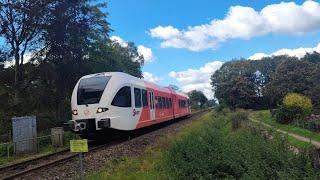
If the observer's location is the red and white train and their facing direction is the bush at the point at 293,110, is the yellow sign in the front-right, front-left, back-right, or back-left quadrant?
back-right

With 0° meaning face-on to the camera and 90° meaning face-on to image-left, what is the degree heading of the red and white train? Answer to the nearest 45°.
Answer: approximately 45°

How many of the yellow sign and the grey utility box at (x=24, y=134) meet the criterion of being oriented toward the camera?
2

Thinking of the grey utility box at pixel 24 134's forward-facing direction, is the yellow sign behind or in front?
in front

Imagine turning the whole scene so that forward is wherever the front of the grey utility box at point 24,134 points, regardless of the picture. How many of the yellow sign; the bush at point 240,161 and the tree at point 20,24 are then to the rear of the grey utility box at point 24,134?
1

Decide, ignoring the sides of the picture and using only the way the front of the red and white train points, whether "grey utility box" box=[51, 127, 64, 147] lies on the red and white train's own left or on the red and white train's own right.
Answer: on the red and white train's own right

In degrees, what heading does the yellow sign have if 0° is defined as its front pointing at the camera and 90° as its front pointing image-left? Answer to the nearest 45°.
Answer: approximately 0°

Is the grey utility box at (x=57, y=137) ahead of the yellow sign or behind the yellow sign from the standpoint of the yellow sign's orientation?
behind

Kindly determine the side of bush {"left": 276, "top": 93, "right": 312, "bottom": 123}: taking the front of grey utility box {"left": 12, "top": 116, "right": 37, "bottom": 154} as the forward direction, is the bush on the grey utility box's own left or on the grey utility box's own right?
on the grey utility box's own left

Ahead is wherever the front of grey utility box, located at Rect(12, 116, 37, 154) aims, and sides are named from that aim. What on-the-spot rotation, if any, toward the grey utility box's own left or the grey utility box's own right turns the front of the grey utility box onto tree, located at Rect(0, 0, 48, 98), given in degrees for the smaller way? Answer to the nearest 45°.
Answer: approximately 180°

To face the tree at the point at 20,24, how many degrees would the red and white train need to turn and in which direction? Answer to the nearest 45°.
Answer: approximately 90° to its right
